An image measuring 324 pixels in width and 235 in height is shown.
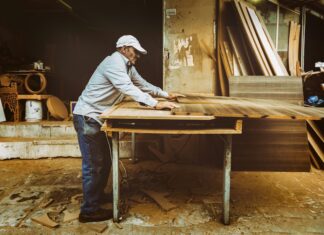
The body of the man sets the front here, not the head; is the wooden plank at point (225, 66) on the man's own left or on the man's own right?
on the man's own left

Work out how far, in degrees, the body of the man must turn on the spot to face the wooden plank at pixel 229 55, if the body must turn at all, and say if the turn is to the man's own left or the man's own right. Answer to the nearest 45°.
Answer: approximately 45° to the man's own left

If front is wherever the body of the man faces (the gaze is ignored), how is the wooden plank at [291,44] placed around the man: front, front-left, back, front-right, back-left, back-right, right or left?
front-left

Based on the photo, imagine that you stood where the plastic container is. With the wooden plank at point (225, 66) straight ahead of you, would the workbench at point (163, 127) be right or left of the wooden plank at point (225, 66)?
right

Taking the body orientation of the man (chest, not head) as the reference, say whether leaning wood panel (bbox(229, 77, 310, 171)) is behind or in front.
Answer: in front

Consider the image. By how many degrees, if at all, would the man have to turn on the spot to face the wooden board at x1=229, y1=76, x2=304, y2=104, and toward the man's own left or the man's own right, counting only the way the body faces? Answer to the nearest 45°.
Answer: approximately 45° to the man's own left

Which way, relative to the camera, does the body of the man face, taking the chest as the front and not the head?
to the viewer's right

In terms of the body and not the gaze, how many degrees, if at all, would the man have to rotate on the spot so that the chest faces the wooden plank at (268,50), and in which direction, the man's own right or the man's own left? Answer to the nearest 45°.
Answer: approximately 45° to the man's own left

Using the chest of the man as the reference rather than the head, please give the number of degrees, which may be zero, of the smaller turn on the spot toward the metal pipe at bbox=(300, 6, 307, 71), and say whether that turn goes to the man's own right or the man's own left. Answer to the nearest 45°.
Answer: approximately 45° to the man's own left
